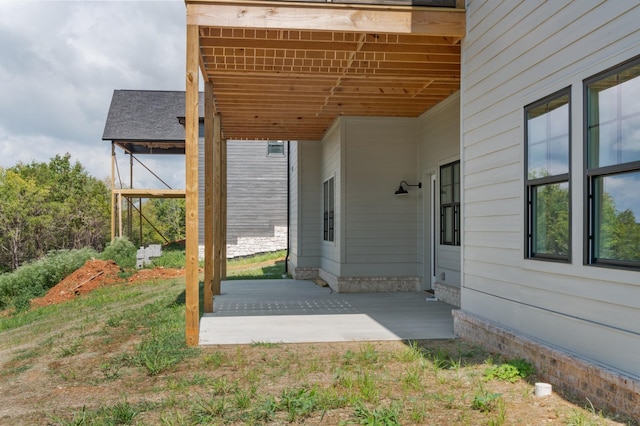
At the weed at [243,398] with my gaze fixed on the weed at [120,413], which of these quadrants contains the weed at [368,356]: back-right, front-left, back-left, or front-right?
back-right

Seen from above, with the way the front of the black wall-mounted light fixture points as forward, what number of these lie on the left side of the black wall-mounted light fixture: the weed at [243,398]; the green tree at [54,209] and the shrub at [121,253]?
1

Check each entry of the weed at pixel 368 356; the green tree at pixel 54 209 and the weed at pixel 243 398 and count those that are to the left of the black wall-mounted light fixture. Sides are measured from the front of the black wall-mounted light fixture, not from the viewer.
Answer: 2

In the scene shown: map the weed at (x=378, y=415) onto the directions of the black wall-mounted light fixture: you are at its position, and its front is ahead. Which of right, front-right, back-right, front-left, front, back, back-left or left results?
left

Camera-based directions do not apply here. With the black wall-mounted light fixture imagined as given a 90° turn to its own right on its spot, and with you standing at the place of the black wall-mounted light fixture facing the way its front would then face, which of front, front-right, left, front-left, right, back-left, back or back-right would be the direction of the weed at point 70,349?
back-left

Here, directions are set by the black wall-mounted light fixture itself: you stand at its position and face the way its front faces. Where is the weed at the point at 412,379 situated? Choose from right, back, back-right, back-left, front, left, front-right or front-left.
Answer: left

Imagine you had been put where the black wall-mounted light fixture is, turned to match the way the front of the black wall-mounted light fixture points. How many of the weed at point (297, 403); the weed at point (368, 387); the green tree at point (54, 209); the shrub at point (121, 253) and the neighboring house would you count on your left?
2

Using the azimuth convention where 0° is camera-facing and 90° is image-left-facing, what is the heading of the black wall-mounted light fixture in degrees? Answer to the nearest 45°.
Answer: approximately 90°

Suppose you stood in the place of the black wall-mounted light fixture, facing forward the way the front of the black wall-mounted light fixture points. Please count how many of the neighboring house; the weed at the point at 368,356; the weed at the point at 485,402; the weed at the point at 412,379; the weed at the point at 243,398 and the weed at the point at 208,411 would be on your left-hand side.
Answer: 5

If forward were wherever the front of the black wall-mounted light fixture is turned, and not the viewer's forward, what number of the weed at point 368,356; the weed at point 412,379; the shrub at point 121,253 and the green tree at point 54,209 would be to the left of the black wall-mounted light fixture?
2

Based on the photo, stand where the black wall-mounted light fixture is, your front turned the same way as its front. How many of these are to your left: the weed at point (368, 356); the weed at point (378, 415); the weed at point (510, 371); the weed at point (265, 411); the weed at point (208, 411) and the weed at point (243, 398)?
6

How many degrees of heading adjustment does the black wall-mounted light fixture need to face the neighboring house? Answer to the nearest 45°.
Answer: approximately 45° to its right

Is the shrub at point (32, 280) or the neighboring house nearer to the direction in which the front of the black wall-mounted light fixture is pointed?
the shrub
